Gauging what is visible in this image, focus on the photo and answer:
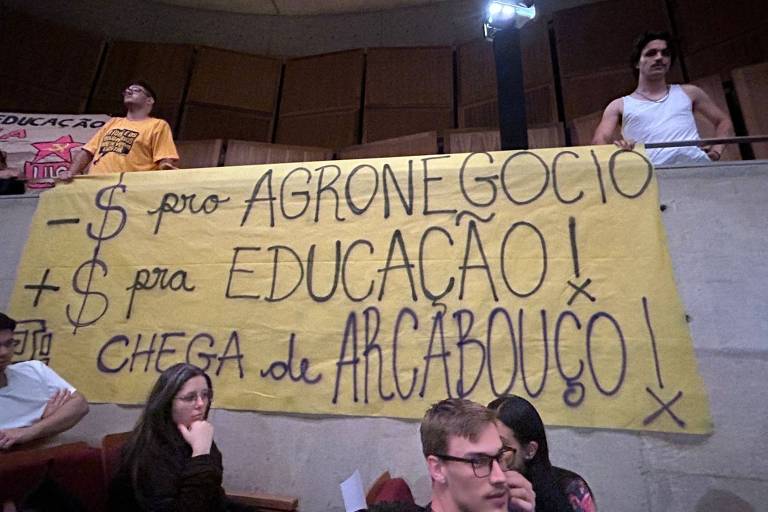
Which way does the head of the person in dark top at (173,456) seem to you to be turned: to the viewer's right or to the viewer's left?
to the viewer's right

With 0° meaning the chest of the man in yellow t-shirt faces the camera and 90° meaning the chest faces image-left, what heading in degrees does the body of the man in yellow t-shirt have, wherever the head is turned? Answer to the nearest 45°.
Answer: approximately 45°

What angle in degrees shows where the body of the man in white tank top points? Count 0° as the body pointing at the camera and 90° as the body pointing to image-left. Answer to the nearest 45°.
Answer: approximately 0°
